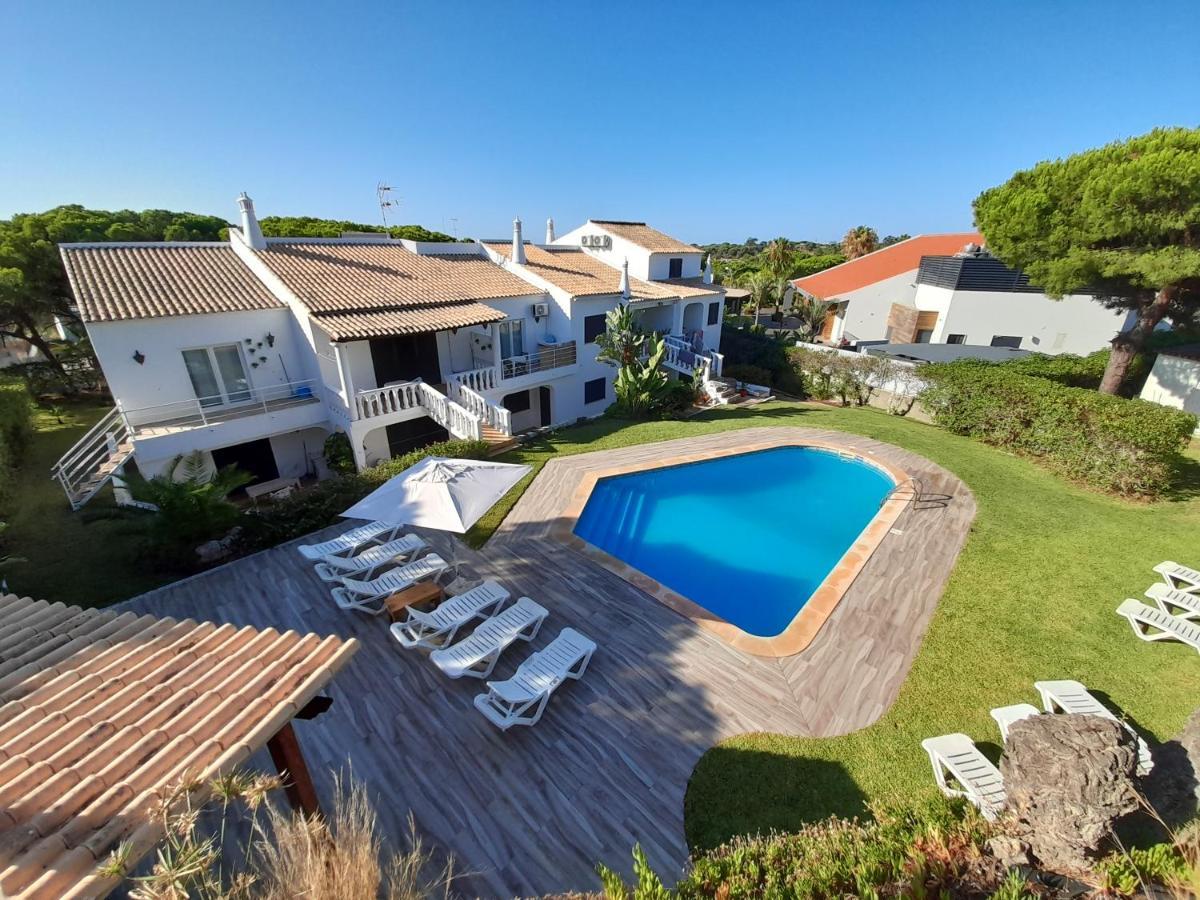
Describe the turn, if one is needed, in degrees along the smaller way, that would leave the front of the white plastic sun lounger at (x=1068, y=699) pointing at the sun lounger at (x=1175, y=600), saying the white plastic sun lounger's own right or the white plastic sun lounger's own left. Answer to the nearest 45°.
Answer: approximately 135° to the white plastic sun lounger's own left

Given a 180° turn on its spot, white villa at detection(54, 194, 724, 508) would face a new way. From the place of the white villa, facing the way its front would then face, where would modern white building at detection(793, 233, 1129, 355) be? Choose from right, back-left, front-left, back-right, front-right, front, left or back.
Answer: back-right

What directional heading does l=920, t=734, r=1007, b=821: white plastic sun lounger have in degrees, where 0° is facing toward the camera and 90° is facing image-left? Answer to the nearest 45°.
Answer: approximately 315°

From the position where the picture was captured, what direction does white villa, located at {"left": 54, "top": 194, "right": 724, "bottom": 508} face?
facing the viewer and to the right of the viewer
